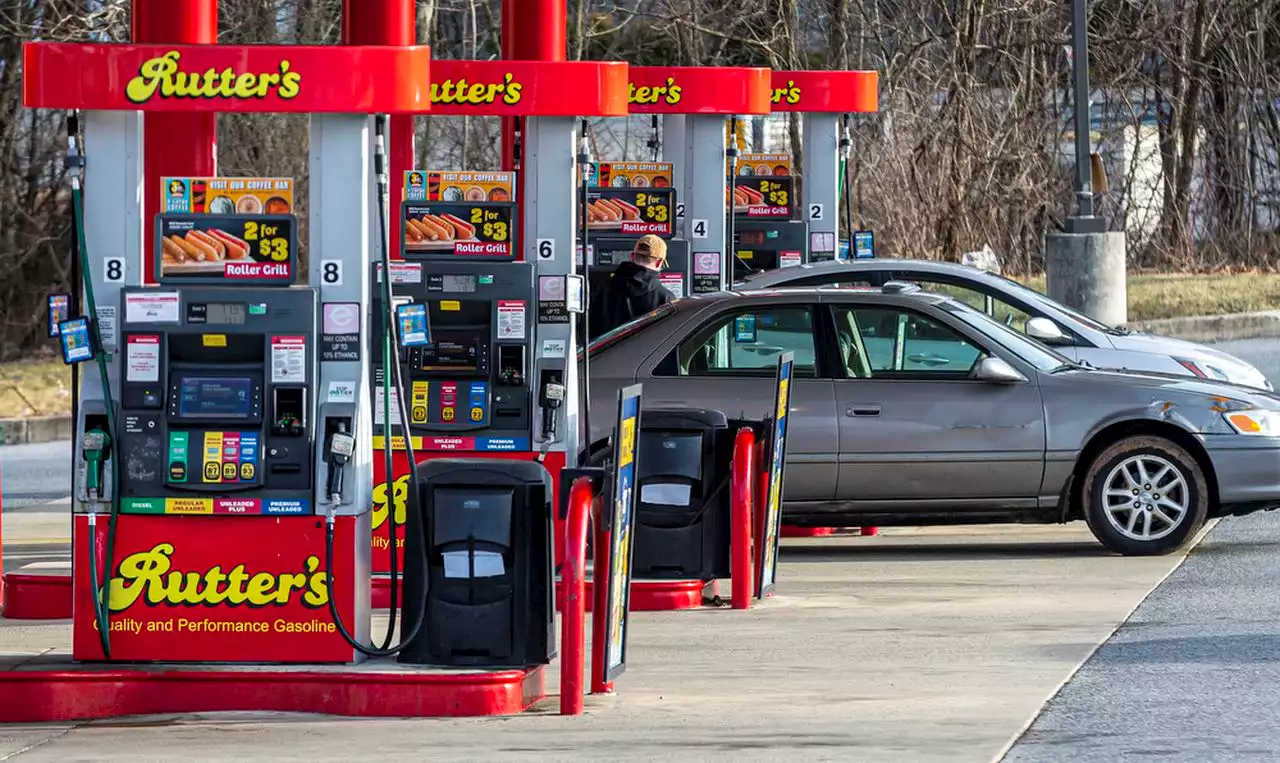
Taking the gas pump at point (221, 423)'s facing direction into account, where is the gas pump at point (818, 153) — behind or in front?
behind

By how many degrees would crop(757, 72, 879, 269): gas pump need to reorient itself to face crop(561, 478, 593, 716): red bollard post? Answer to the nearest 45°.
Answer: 0° — it already faces it

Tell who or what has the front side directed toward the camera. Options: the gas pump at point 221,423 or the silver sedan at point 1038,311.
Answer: the gas pump

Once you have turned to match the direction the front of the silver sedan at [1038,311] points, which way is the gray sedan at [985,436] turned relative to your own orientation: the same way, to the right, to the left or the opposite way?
the same way

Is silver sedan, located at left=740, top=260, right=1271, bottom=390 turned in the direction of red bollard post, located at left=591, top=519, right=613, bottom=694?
no

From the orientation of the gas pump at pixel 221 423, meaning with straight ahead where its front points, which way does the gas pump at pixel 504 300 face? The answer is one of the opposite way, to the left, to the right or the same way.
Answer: the same way

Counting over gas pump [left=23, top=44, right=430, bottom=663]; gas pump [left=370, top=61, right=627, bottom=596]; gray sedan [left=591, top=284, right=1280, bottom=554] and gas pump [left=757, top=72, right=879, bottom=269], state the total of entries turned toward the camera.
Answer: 3

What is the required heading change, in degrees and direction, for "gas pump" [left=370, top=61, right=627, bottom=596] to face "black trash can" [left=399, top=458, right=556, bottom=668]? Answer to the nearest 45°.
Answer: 0° — it already faces it

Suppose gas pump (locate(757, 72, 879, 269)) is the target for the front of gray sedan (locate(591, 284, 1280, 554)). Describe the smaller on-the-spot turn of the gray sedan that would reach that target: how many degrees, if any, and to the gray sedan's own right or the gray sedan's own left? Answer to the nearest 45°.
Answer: approximately 90° to the gray sedan's own left

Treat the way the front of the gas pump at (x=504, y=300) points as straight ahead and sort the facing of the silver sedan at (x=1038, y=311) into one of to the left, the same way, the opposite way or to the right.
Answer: to the left

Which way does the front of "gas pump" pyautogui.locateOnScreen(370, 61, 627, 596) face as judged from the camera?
facing the viewer

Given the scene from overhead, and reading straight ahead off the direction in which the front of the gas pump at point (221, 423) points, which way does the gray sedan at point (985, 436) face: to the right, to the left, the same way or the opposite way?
to the left

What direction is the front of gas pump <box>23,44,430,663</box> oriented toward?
toward the camera

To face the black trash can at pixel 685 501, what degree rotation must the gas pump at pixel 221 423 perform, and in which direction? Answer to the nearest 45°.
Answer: approximately 135° to its left

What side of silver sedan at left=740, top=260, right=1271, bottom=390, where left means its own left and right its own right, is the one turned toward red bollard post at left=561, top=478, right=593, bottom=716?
right

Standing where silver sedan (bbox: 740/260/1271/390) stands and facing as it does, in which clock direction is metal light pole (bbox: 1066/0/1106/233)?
The metal light pole is roughly at 9 o'clock from the silver sedan.

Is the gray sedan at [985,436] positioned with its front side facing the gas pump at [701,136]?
no

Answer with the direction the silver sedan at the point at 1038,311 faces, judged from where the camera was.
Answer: facing to the right of the viewer
